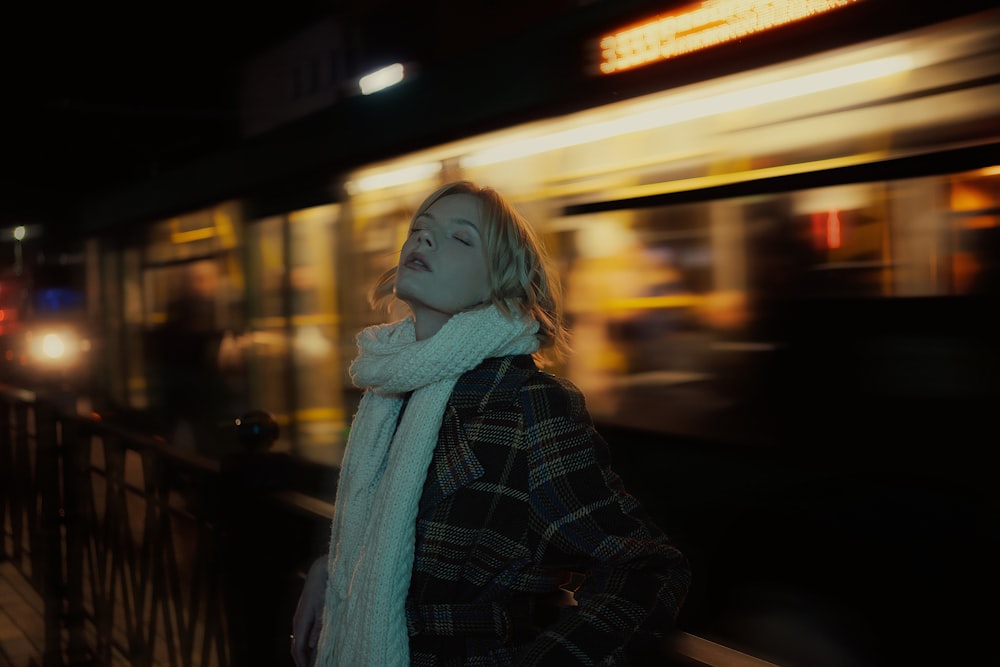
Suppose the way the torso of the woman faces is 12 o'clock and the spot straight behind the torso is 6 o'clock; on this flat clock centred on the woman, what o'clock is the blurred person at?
The blurred person is roughly at 4 o'clock from the woman.

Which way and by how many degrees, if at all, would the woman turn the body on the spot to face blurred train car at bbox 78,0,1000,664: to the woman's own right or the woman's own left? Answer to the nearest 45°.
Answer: approximately 180°

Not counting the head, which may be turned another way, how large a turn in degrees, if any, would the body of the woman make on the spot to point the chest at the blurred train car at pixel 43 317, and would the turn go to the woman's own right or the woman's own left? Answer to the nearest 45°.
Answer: approximately 90° to the woman's own right

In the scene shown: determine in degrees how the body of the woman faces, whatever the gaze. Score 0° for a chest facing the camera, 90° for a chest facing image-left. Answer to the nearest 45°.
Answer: approximately 45°

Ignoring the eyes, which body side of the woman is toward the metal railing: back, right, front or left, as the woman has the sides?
right
